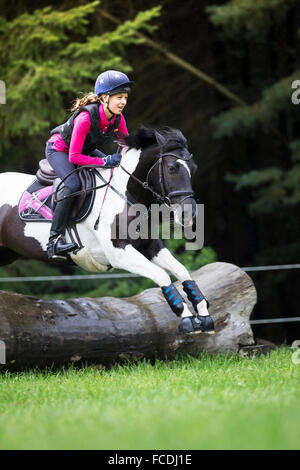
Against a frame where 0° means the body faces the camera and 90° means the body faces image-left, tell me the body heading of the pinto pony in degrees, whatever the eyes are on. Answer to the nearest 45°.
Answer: approximately 315°

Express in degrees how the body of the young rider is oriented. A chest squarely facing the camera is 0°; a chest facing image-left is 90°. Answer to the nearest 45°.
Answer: approximately 315°
